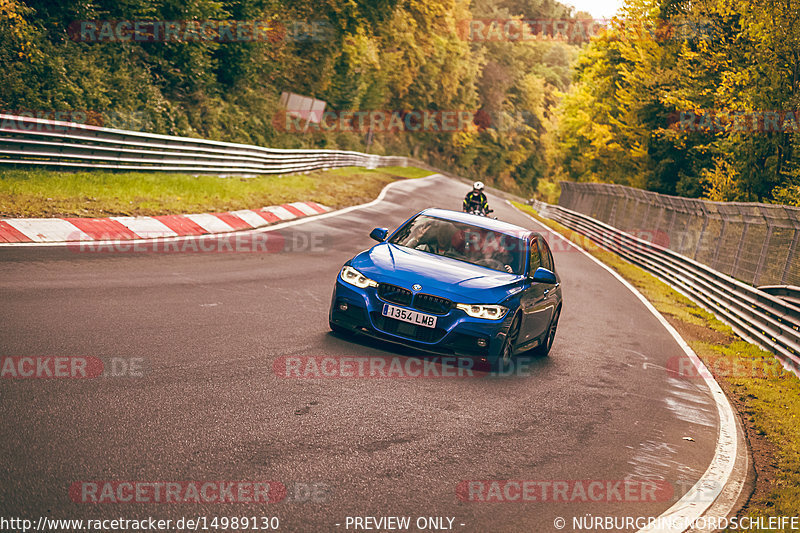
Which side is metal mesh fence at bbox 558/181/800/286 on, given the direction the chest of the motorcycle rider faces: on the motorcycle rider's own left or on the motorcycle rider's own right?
on the motorcycle rider's own left

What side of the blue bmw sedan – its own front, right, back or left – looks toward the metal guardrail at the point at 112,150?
right

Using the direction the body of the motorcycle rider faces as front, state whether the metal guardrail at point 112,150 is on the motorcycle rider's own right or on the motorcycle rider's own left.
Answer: on the motorcycle rider's own right

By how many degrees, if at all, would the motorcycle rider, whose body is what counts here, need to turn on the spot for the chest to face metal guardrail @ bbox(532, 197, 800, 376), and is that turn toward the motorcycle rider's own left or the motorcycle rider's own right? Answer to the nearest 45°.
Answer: approximately 45° to the motorcycle rider's own left

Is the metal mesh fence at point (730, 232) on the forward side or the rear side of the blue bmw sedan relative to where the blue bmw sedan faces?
on the rear side

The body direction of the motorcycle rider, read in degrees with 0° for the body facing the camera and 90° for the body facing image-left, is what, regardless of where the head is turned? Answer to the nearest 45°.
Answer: approximately 0°

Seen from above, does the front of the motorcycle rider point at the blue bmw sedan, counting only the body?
yes

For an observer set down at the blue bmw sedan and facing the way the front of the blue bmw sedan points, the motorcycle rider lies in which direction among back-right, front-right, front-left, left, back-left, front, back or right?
back-right
